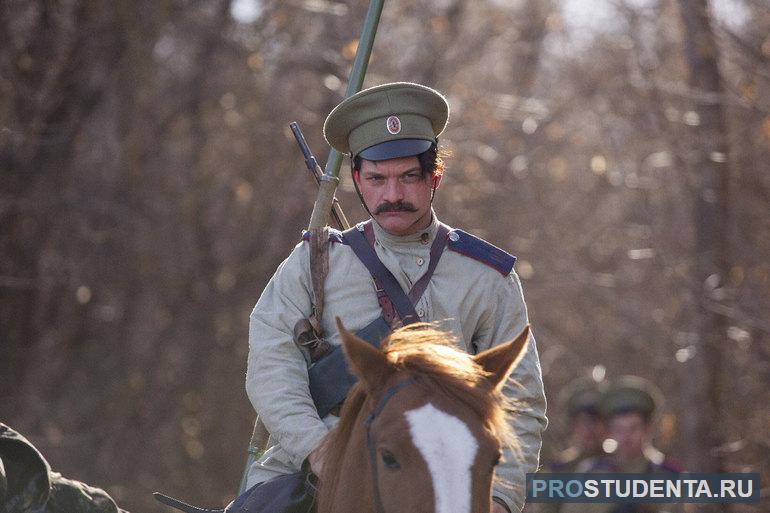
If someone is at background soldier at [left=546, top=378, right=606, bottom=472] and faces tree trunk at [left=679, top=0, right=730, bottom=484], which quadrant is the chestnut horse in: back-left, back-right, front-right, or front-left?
back-right

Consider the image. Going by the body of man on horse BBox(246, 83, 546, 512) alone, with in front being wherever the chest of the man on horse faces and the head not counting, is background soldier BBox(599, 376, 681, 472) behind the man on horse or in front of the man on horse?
behind

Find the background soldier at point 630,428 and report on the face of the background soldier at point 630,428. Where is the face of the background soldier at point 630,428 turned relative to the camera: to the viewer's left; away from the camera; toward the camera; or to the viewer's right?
toward the camera

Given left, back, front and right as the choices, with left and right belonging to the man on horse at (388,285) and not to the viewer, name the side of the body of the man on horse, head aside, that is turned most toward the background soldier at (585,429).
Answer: back

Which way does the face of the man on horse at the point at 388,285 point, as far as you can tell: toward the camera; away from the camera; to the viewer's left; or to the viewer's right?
toward the camera

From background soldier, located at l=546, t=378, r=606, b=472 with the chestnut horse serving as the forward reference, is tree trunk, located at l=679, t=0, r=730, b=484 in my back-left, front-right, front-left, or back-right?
back-left

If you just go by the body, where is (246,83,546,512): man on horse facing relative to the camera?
toward the camera
